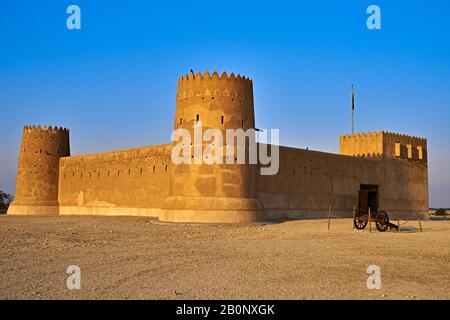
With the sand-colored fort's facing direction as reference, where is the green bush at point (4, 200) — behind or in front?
behind

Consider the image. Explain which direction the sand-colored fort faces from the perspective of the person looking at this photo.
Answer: facing the viewer and to the right of the viewer

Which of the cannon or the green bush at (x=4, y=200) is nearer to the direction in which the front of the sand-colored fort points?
the cannon
